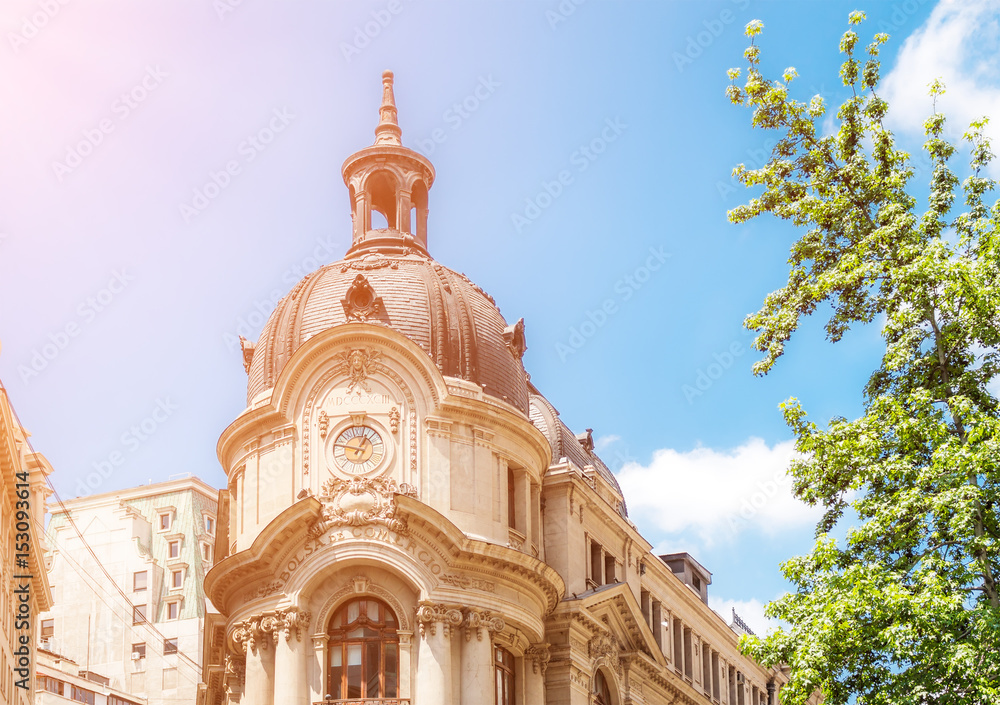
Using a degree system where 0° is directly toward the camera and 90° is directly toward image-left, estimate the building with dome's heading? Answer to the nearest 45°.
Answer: approximately 0°
